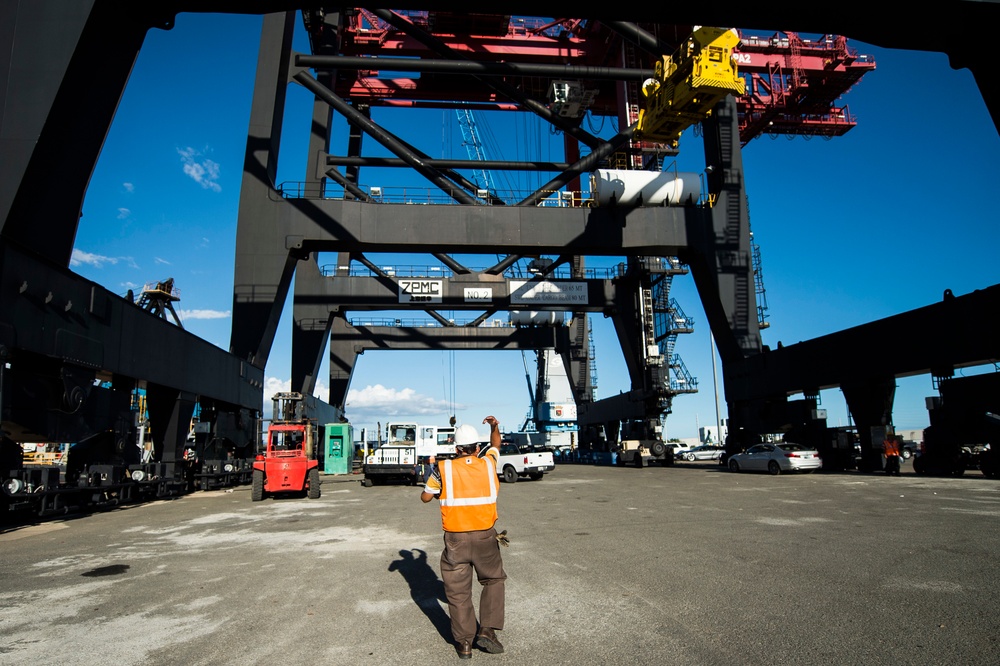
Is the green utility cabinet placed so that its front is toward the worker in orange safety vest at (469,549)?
yes

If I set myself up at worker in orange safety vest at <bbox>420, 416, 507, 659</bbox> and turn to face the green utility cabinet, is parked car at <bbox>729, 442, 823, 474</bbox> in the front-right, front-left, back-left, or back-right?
front-right

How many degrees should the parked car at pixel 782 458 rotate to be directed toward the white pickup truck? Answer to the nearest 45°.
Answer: approximately 45° to its left

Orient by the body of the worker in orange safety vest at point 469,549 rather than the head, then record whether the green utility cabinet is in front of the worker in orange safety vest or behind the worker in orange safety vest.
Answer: in front

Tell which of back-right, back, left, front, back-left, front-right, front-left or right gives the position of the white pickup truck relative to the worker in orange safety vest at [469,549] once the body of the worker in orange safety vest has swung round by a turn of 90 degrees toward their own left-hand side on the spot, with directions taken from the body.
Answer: right

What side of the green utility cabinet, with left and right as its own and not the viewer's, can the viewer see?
front

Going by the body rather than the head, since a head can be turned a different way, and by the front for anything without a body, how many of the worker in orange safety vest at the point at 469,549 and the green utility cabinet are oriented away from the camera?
1

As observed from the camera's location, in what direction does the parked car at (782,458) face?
facing away from the viewer and to the left of the viewer

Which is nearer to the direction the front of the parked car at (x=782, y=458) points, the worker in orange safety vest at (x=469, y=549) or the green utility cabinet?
the green utility cabinet

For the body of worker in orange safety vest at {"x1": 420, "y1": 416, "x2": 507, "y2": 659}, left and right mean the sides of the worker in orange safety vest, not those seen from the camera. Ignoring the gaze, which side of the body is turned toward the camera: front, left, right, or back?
back

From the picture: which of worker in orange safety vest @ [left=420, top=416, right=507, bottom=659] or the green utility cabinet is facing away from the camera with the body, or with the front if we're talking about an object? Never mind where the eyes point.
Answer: the worker in orange safety vest

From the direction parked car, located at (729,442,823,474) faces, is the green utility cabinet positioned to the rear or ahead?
ahead

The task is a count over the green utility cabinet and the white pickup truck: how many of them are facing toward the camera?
1
